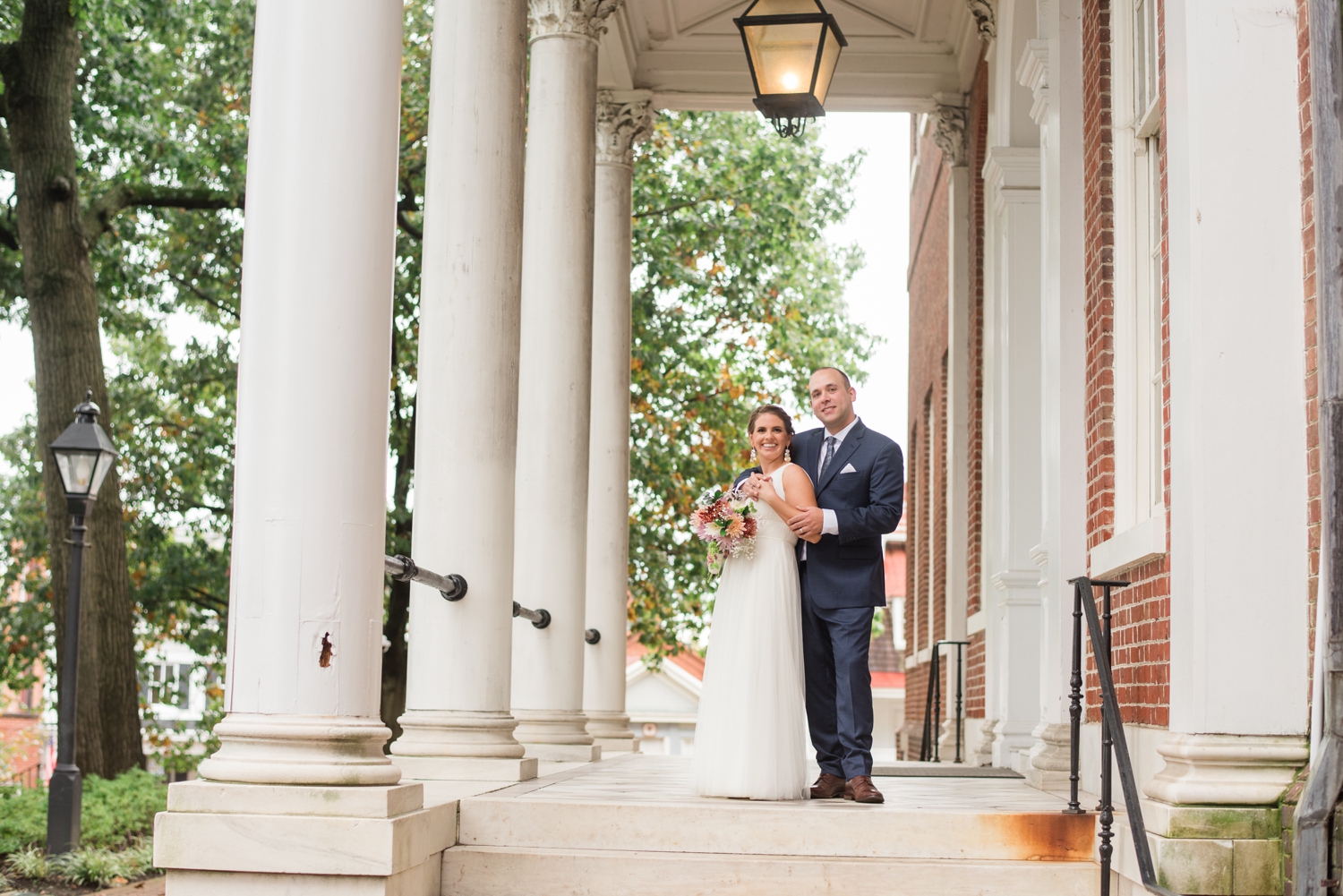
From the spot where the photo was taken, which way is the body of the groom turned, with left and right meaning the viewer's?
facing the viewer and to the left of the viewer

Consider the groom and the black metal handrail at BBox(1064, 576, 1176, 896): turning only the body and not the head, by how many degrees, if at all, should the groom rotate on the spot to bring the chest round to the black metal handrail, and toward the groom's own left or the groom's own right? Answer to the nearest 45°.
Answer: approximately 90° to the groom's own left

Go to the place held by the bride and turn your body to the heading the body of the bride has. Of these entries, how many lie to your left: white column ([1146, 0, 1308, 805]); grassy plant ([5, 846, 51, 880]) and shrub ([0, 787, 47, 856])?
1

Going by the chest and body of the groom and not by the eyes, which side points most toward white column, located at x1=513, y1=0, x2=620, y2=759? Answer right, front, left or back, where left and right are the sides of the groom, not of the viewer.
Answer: right

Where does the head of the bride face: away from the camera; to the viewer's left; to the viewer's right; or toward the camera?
toward the camera

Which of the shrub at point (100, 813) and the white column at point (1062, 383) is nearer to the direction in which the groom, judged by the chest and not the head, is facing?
the shrub

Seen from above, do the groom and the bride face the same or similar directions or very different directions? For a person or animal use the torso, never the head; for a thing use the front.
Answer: same or similar directions

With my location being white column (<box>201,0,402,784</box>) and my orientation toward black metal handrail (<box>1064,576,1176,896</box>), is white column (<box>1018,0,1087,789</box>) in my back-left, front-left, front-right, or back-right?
front-left

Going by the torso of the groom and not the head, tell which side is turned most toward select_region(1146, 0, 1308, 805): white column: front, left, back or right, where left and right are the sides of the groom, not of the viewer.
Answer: left
